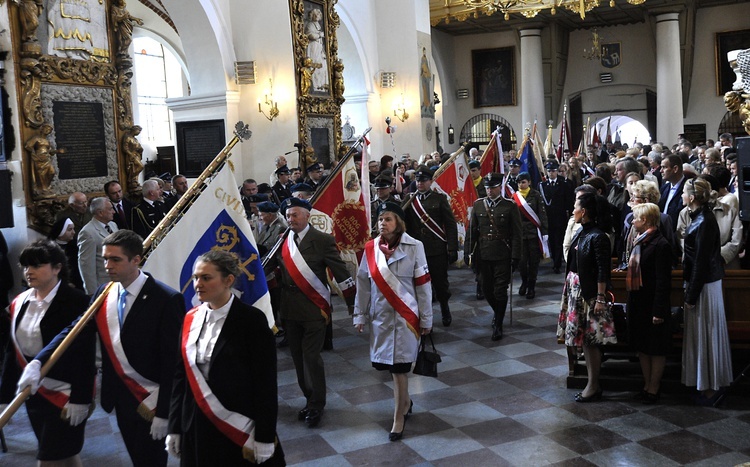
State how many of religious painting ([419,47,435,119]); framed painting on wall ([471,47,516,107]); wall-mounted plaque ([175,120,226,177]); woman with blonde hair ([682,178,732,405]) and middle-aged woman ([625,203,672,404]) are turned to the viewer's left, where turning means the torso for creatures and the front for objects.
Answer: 2

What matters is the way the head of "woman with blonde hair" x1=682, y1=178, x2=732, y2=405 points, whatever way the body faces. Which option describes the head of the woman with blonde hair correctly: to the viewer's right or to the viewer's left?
to the viewer's left

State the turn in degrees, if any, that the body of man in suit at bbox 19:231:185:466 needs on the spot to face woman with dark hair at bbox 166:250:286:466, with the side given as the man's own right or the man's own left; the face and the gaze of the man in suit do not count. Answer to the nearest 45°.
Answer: approximately 90° to the man's own left

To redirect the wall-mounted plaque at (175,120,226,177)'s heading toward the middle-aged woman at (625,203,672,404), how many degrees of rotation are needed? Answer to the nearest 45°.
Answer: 0° — it already faces them

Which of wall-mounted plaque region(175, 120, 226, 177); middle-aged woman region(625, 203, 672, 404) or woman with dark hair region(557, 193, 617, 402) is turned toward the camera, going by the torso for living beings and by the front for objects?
the wall-mounted plaque

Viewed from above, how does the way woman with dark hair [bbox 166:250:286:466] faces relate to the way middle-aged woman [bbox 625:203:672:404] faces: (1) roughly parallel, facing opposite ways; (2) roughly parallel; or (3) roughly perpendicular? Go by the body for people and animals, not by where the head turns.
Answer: roughly perpendicular

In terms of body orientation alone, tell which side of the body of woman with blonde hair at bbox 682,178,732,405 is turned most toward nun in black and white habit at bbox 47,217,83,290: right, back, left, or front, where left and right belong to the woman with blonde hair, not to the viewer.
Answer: front

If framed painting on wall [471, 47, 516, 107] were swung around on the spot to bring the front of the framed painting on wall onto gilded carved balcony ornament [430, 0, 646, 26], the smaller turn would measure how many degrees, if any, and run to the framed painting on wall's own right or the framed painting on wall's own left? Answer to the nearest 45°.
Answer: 0° — it already faces it

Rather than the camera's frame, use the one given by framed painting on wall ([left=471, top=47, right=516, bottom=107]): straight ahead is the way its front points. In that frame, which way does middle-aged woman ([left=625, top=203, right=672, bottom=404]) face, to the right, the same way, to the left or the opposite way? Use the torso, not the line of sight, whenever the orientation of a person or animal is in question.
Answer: to the right

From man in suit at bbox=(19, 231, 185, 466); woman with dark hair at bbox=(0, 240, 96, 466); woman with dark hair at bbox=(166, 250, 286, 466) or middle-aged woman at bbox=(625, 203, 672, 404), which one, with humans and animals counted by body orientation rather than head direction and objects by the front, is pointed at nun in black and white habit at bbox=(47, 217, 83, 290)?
middle-aged woman at bbox=(625, 203, 672, 404)

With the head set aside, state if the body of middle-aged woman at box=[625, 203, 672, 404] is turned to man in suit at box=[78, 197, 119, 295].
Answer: yes

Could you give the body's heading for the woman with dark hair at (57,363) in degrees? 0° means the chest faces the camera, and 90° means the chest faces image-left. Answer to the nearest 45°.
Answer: approximately 45°

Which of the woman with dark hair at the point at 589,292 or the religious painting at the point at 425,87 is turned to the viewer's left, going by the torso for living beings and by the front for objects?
the woman with dark hair

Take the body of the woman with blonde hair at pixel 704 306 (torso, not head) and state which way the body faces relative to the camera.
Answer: to the viewer's left

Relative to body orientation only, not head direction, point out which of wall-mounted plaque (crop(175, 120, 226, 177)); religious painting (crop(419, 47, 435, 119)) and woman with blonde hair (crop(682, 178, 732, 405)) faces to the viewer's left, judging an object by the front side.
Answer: the woman with blonde hair

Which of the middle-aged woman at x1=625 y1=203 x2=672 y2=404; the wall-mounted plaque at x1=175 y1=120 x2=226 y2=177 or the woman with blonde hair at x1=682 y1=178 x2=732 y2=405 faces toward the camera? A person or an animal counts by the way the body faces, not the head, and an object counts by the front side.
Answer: the wall-mounted plaque
